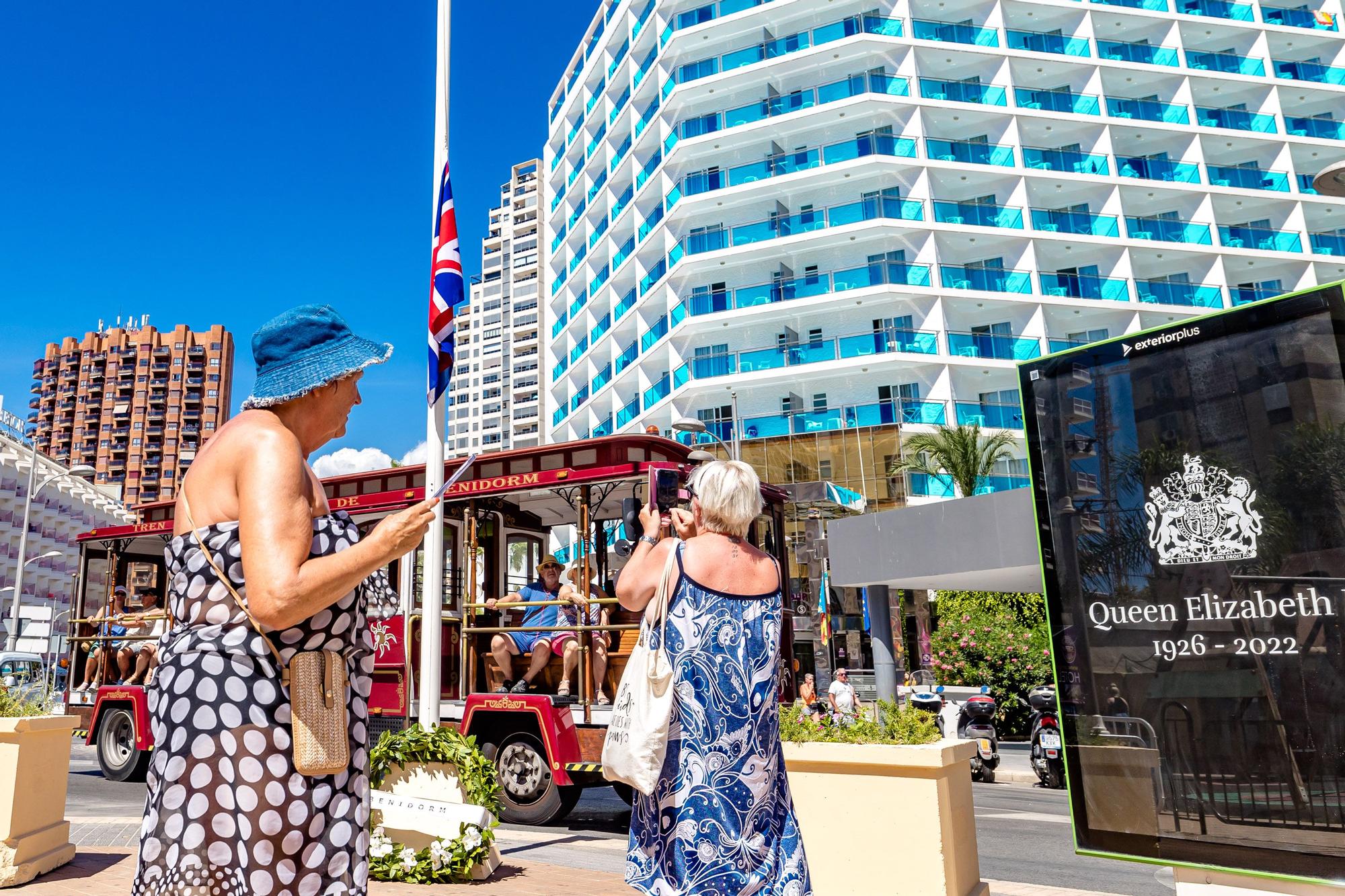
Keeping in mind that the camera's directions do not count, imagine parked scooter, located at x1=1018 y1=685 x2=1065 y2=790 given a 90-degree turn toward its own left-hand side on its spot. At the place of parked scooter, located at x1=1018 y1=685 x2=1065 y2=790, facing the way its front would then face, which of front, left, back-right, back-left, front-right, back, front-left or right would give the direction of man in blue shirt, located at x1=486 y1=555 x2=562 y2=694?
front-left

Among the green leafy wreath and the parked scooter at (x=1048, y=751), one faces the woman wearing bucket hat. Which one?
the green leafy wreath

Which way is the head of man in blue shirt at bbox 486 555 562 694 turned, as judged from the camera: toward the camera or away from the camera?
toward the camera

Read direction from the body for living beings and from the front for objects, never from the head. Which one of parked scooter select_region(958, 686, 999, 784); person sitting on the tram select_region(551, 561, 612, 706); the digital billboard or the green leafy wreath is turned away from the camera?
the parked scooter

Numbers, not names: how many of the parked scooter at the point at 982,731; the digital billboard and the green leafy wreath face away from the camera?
1

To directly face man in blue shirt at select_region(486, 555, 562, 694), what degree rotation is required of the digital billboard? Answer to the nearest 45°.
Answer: approximately 90° to its right

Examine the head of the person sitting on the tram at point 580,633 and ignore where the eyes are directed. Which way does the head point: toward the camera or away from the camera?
toward the camera

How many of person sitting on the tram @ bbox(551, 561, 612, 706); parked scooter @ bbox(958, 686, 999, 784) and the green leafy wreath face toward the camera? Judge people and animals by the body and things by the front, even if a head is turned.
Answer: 2

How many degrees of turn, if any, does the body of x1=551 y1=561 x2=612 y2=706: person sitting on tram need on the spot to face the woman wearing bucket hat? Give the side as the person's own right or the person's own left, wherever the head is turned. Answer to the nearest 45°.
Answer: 0° — they already face them

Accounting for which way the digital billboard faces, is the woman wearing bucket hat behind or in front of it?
in front

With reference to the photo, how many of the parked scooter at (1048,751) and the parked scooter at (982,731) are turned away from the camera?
2

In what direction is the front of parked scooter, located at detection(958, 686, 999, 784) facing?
away from the camera

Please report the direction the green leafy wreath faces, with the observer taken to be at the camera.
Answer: facing the viewer

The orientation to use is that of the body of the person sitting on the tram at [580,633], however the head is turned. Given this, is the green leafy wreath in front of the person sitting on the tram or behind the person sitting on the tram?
in front

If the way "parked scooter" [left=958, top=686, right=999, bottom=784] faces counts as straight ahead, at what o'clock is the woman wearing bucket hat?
The woman wearing bucket hat is roughly at 6 o'clock from the parked scooter.

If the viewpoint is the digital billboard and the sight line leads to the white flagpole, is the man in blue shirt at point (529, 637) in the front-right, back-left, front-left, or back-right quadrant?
front-right

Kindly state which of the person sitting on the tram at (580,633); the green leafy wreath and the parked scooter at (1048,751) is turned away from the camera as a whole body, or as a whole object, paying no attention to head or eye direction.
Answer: the parked scooter

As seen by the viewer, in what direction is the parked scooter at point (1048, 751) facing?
away from the camera

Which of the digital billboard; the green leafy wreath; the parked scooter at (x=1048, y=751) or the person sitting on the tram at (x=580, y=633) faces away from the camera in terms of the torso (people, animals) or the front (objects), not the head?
the parked scooter

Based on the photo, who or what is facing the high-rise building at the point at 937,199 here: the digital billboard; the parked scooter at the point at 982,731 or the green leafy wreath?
the parked scooter

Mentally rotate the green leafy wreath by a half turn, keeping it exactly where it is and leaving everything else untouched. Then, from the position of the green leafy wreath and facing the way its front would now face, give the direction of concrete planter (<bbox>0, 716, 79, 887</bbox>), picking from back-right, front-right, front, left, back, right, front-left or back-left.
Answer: left
